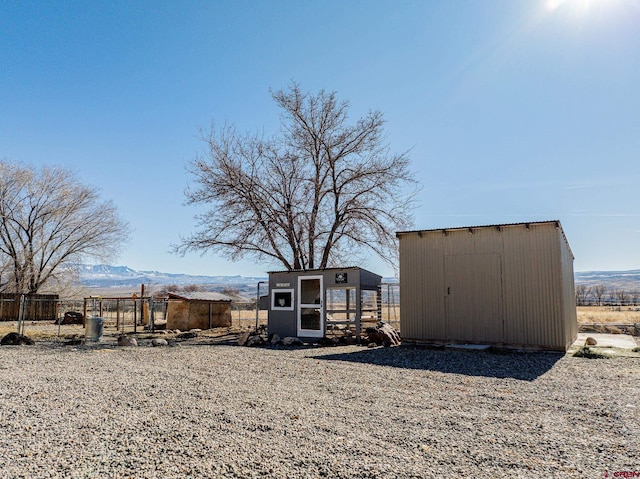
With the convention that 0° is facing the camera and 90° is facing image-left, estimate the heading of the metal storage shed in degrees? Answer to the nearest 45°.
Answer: approximately 0°

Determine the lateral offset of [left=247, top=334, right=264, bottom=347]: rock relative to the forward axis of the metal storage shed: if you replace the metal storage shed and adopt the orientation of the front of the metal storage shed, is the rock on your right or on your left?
on your right

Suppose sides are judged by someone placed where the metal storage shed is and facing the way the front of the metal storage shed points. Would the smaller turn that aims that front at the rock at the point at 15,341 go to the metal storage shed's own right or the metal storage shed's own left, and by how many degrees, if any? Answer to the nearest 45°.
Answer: approximately 90° to the metal storage shed's own right

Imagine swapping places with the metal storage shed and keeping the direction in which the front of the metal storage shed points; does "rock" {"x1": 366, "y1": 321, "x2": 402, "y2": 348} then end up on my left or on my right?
on my right

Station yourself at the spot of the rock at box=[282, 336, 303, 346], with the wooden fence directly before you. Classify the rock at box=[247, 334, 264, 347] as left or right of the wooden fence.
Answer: left

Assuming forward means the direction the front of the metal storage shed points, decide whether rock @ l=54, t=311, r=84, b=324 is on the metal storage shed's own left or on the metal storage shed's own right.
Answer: on the metal storage shed's own right

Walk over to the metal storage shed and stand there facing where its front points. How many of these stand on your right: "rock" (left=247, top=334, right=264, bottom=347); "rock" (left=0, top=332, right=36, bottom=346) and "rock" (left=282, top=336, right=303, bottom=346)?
3

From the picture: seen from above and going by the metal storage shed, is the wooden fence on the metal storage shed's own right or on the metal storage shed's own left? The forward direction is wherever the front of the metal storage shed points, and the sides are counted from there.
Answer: on the metal storage shed's own right

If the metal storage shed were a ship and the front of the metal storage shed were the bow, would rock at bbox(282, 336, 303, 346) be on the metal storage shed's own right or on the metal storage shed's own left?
on the metal storage shed's own right
